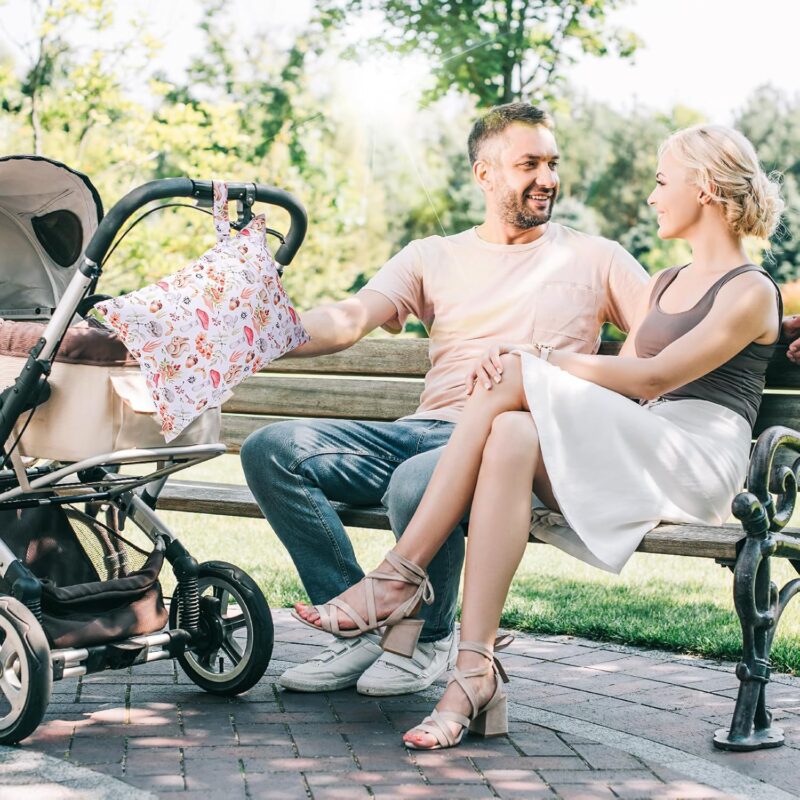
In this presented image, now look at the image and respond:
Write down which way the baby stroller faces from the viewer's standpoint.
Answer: facing away from the viewer and to the left of the viewer

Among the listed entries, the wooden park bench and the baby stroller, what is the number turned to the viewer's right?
0

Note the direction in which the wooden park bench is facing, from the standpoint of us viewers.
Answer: facing the viewer and to the left of the viewer

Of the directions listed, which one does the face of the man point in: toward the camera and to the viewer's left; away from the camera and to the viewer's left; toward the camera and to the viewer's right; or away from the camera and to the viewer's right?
toward the camera and to the viewer's right

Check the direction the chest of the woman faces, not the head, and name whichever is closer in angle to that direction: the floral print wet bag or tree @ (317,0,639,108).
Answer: the floral print wet bag

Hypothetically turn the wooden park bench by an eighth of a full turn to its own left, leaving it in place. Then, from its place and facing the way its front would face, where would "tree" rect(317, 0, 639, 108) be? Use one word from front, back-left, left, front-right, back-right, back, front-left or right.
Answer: back

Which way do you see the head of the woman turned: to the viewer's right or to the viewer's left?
to the viewer's left

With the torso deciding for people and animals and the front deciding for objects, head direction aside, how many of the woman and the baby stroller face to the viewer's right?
0

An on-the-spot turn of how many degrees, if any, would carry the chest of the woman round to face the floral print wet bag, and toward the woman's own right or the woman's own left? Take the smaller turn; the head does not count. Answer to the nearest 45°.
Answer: approximately 45° to the woman's own right
